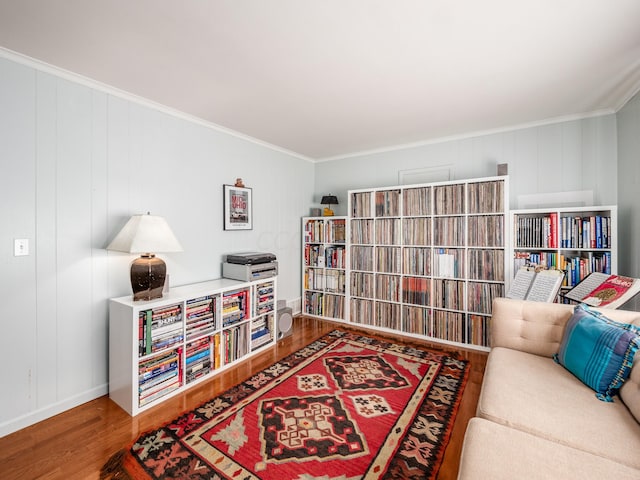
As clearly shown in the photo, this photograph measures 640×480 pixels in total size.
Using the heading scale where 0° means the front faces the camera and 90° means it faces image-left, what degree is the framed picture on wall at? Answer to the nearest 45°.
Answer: approximately 315°

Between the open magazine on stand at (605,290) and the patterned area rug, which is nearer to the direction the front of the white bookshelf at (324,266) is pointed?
the patterned area rug

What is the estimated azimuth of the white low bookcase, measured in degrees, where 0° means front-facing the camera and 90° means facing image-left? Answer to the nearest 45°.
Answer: approximately 315°

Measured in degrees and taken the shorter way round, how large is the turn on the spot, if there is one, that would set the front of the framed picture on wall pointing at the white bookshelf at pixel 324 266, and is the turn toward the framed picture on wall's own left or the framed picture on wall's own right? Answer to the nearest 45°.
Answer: approximately 45° to the framed picture on wall's own left

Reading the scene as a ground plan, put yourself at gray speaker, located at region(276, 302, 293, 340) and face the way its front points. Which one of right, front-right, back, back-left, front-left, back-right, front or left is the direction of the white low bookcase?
right

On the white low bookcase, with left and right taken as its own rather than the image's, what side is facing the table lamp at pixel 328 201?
left

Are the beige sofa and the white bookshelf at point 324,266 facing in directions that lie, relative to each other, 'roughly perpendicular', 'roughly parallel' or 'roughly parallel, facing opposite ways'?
roughly perpendicular

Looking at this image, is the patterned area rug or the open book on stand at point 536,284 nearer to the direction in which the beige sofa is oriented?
the patterned area rug

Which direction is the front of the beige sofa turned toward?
to the viewer's left

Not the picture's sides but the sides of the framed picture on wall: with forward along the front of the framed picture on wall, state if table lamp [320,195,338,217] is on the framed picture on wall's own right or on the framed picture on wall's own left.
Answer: on the framed picture on wall's own left

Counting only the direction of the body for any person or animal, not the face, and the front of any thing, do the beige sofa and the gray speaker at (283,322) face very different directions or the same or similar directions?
very different directions

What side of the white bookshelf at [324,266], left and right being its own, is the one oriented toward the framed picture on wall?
front

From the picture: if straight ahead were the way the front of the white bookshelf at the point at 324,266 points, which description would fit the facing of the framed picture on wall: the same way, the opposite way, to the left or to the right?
to the left
